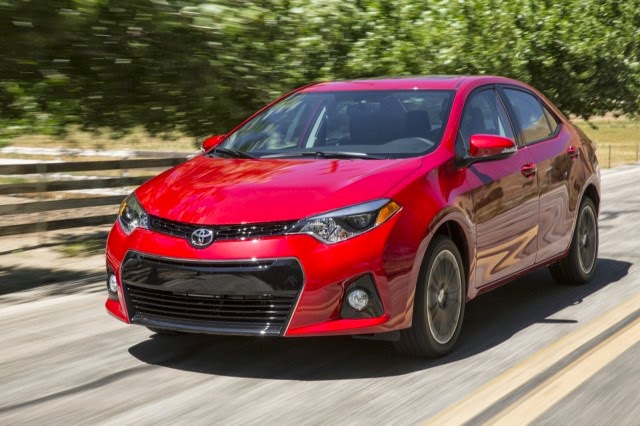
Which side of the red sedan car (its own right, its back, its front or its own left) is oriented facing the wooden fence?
right

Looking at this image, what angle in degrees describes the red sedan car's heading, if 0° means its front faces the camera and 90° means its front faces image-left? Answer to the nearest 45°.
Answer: approximately 45°
